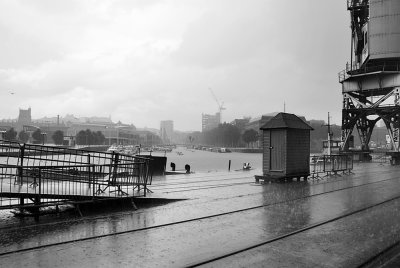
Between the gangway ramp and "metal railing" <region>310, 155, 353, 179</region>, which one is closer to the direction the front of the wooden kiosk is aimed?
the gangway ramp

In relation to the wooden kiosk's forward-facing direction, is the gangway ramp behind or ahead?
ahead

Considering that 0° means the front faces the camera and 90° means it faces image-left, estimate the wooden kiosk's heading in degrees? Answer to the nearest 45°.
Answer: approximately 45°

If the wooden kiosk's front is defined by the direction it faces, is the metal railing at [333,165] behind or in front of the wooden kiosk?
behind
